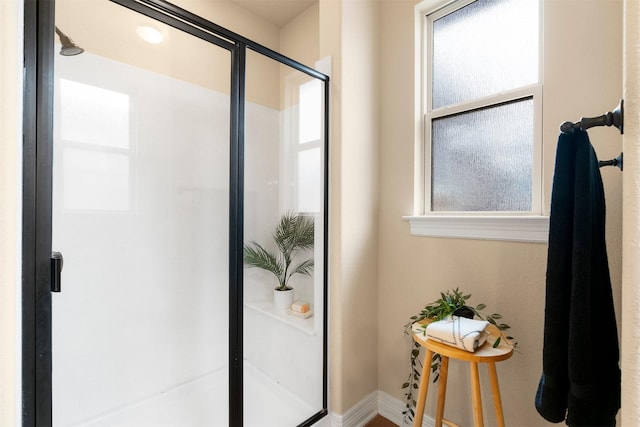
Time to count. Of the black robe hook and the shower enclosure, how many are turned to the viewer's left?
1

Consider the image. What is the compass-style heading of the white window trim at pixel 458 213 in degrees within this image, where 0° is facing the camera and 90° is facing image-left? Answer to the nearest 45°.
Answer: approximately 45°

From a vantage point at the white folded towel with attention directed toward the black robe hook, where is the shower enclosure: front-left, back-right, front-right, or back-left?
back-right

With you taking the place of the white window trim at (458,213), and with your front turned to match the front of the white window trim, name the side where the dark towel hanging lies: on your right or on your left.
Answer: on your left

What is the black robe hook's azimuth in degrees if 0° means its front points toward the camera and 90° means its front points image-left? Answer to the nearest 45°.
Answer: approximately 90°

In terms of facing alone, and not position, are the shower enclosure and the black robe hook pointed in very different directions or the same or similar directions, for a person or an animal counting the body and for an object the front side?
very different directions

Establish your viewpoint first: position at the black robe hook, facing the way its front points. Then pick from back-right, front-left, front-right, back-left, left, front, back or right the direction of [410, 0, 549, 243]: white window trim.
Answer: front-right

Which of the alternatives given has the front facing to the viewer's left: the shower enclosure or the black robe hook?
the black robe hook

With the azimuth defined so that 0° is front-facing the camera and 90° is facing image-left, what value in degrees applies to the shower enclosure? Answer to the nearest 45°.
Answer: approximately 315°

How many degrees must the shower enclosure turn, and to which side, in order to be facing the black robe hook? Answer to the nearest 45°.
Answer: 0° — it already faces it
